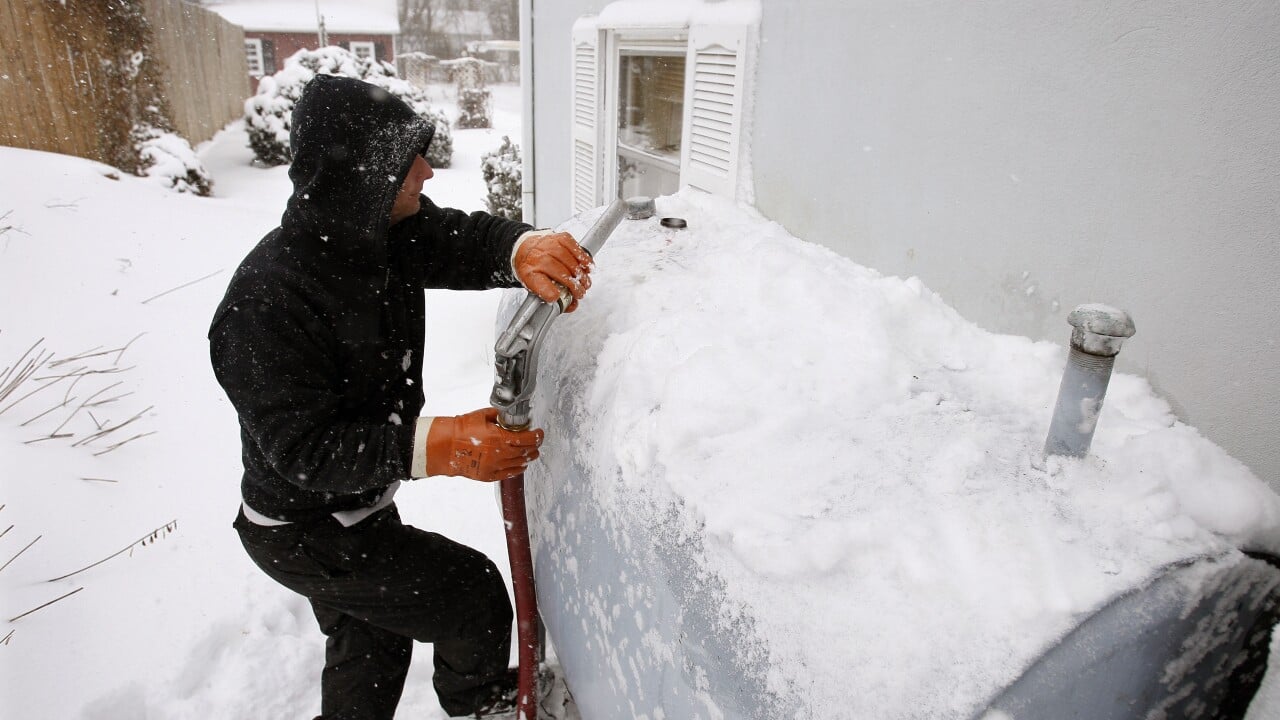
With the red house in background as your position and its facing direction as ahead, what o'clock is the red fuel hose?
The red fuel hose is roughly at 12 o'clock from the red house in background.

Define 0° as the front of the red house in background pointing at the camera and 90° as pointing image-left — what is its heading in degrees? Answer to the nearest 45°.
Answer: approximately 0°

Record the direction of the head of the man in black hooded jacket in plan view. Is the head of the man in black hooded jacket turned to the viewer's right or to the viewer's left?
to the viewer's right

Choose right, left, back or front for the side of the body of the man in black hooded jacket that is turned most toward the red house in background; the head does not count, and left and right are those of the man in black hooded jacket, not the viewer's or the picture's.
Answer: left

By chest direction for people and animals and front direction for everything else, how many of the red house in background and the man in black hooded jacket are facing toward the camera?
1

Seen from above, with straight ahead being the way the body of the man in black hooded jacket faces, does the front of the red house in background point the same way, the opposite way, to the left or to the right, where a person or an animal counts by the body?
to the right

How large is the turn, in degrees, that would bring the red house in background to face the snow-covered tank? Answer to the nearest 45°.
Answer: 0° — it already faces it

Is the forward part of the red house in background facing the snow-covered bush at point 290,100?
yes

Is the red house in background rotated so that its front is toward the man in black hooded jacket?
yes

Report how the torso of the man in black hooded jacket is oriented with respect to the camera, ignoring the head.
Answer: to the viewer's right
